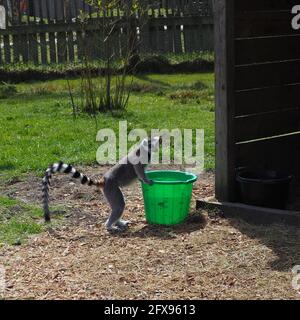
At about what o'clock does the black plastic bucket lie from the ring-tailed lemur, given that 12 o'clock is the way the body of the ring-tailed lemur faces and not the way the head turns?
The black plastic bucket is roughly at 12 o'clock from the ring-tailed lemur.

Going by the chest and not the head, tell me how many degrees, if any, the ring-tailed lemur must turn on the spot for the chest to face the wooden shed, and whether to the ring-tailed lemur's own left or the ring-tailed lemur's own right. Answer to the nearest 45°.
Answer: approximately 45° to the ring-tailed lemur's own left

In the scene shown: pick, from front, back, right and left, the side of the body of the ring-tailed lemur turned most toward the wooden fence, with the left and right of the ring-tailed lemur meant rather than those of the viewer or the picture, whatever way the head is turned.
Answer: left

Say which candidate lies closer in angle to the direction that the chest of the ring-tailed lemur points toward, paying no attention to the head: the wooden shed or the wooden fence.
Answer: the wooden shed

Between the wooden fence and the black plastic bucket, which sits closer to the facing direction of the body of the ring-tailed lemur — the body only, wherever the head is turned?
the black plastic bucket

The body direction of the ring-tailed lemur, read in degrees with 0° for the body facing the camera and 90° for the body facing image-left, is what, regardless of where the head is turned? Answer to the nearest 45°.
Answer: approximately 270°
